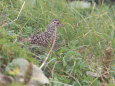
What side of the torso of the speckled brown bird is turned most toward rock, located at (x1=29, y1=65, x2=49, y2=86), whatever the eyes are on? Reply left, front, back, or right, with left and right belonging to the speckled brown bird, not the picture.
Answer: right

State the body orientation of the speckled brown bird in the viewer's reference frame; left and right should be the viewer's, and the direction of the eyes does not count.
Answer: facing to the right of the viewer

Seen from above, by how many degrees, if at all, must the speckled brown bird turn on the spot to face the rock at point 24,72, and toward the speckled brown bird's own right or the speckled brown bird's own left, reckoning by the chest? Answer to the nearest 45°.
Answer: approximately 90° to the speckled brown bird's own right
